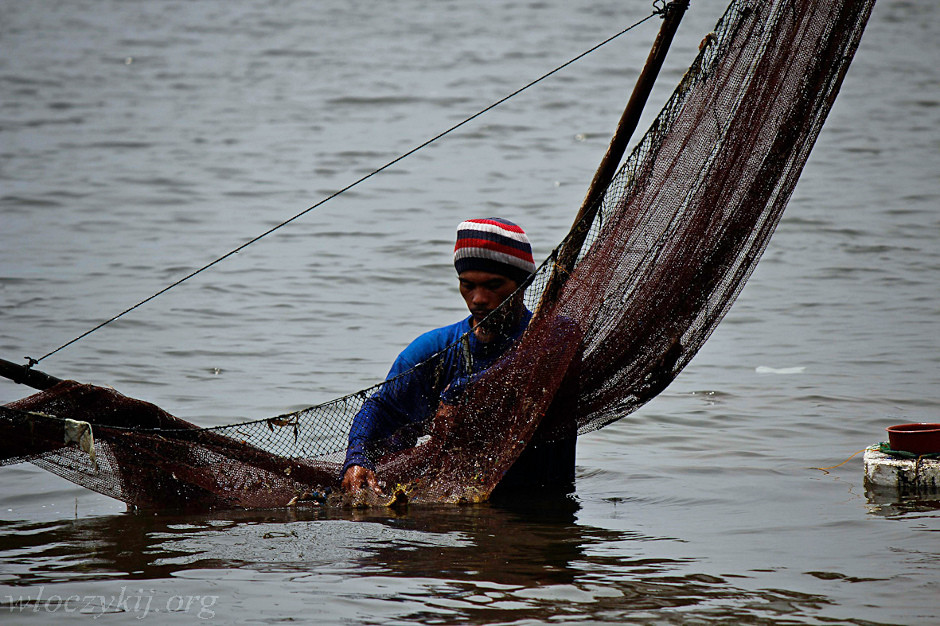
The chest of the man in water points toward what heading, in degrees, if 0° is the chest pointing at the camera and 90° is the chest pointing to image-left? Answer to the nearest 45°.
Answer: approximately 45°

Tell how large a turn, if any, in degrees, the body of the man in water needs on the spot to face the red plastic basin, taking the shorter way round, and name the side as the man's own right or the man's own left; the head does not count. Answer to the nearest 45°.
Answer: approximately 135° to the man's own left
